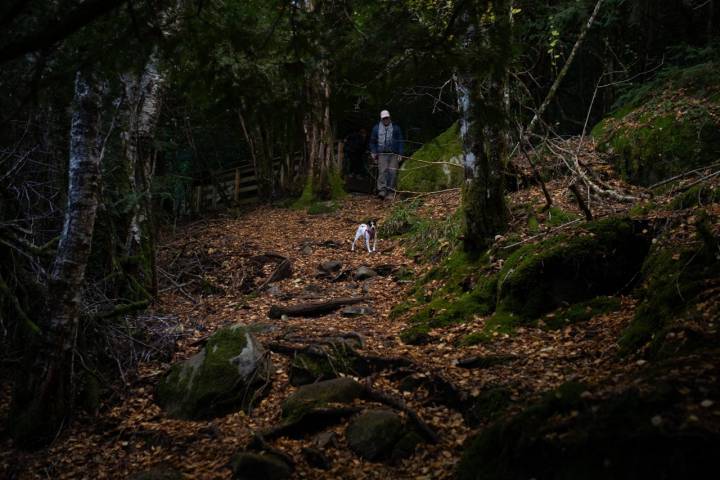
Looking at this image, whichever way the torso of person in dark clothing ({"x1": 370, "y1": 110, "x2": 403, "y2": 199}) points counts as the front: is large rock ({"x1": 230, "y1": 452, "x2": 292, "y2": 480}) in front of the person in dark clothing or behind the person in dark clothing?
in front

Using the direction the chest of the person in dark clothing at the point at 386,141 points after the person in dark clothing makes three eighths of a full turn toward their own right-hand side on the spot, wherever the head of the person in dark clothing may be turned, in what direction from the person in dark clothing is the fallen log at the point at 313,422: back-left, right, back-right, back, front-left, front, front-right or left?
back-left

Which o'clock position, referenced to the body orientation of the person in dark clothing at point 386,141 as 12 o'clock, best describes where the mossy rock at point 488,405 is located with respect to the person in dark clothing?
The mossy rock is roughly at 12 o'clock from the person in dark clothing.

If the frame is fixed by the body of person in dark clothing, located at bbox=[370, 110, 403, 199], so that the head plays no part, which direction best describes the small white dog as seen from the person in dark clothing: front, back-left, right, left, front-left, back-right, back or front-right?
front

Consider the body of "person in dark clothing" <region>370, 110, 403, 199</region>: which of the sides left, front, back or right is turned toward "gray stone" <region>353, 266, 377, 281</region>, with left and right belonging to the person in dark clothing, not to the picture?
front

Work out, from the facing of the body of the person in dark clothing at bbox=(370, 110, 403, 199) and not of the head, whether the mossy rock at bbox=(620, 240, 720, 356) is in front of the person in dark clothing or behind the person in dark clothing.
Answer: in front

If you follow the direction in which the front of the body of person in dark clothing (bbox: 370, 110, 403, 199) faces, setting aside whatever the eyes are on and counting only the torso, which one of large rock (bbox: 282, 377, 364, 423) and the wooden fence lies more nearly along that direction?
the large rock

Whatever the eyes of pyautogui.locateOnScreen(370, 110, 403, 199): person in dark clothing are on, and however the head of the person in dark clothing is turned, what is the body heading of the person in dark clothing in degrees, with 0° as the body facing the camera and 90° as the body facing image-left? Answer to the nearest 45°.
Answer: approximately 0°

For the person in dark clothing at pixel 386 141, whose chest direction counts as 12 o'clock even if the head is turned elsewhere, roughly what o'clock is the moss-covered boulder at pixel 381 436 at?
The moss-covered boulder is roughly at 12 o'clock from the person in dark clothing.

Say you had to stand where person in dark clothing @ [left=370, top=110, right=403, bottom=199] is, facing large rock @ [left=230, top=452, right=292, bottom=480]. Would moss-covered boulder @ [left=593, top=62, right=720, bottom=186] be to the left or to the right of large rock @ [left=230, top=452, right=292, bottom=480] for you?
left

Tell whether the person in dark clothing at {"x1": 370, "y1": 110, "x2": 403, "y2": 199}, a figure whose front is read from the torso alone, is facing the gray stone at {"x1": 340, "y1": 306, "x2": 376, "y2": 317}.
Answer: yes

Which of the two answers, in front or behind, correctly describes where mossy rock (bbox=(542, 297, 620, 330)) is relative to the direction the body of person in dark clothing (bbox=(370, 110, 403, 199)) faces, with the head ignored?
in front

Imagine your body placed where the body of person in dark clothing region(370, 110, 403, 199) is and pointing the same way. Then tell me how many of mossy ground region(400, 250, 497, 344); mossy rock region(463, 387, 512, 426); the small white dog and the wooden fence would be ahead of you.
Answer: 3

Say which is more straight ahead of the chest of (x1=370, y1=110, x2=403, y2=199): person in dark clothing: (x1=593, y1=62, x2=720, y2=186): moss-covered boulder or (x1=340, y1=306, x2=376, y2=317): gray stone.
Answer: the gray stone
